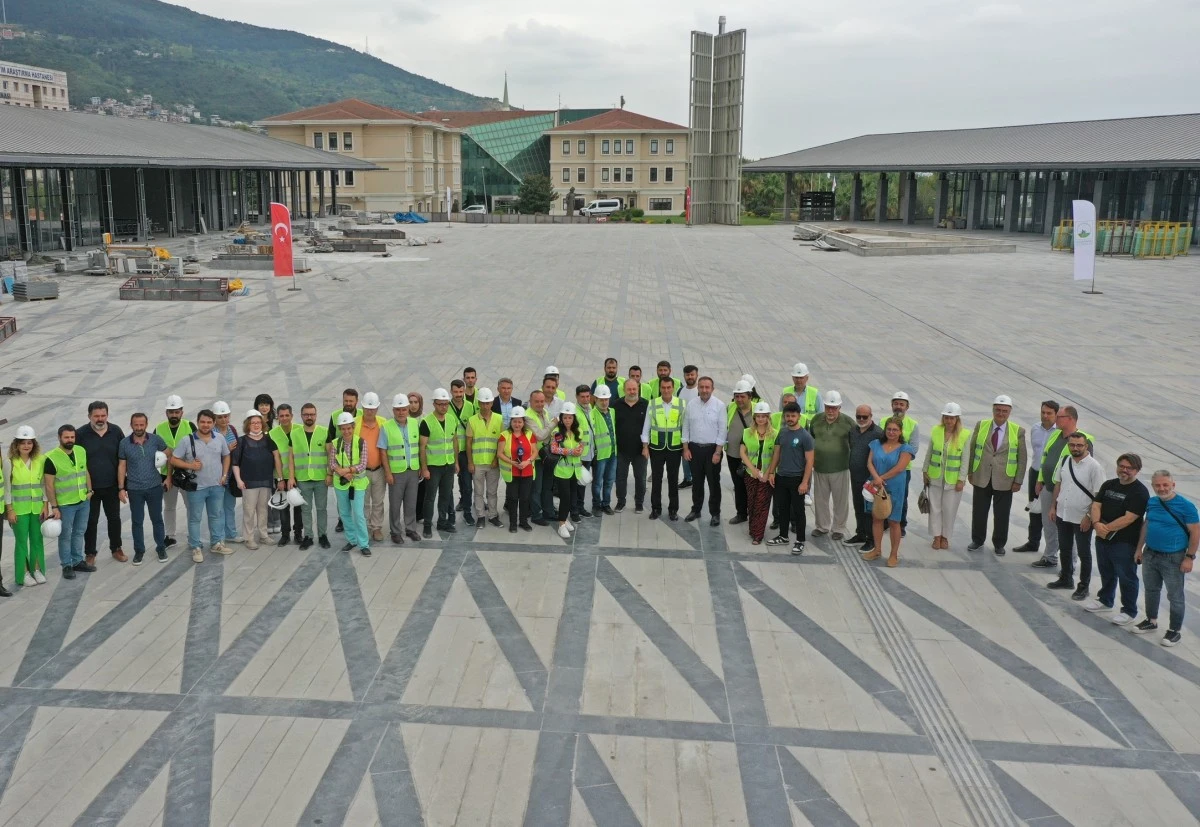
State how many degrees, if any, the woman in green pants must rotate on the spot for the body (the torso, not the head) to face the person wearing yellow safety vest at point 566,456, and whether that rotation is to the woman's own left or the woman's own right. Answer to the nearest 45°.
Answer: approximately 90° to the woman's own left

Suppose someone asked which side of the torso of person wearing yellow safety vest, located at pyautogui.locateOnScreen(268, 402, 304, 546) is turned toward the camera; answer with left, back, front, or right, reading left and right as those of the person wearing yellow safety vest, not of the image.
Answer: front

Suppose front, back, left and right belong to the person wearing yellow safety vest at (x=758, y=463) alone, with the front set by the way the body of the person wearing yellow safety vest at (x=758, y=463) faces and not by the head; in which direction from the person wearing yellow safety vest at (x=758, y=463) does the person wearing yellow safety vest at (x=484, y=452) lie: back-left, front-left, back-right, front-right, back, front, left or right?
right

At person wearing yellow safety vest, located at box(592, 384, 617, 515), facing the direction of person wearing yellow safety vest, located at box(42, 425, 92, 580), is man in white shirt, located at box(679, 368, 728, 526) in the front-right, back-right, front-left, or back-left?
back-left

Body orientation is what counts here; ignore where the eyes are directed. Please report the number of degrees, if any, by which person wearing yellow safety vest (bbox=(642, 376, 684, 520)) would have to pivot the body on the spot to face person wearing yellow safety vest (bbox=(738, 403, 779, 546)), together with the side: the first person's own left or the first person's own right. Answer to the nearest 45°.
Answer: approximately 45° to the first person's own left

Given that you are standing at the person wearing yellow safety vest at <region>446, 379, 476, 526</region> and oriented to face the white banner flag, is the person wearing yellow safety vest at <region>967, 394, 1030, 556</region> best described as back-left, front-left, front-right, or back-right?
front-right

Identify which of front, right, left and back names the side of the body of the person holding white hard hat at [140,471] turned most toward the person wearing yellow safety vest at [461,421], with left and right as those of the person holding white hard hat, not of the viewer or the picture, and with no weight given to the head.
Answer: left

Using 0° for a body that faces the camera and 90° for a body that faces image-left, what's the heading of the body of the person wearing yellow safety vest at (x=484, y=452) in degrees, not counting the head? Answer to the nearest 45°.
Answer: approximately 0°

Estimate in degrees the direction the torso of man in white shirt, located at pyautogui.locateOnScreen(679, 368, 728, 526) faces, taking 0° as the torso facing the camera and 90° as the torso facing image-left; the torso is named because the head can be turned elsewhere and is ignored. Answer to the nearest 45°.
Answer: approximately 0°

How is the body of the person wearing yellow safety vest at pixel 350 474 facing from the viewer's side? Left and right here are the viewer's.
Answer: facing the viewer

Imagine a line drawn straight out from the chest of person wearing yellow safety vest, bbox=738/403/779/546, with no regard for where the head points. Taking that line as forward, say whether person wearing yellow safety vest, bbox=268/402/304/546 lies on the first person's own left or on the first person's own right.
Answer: on the first person's own right

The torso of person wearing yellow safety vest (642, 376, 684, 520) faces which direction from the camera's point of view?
toward the camera

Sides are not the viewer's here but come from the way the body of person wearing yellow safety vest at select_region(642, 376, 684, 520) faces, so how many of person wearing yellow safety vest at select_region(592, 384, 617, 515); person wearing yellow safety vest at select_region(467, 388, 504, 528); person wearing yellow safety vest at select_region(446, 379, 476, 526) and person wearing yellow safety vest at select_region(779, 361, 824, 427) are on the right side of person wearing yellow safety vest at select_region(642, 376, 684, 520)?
3

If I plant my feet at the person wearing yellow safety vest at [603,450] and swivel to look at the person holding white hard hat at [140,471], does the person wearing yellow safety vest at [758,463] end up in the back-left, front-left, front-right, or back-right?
back-left
